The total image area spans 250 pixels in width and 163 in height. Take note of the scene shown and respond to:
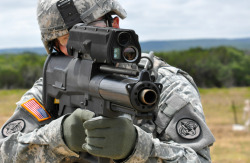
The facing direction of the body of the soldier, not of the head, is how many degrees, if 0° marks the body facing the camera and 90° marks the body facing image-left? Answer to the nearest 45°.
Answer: approximately 0°
